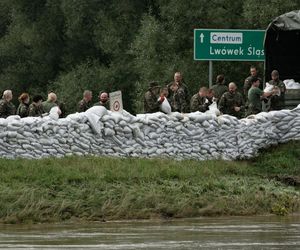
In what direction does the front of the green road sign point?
toward the camera
